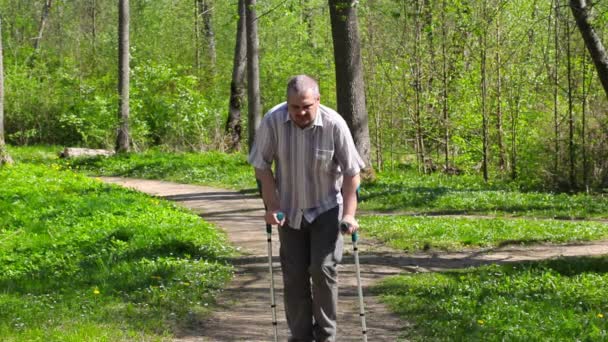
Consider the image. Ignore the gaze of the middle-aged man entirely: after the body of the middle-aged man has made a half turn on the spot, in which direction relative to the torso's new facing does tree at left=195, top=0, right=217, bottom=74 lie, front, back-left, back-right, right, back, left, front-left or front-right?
front

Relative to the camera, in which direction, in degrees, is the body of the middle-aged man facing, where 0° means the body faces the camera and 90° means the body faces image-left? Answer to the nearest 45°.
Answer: approximately 0°

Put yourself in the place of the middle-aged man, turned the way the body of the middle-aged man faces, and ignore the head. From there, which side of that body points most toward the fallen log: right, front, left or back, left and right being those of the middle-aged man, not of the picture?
back
